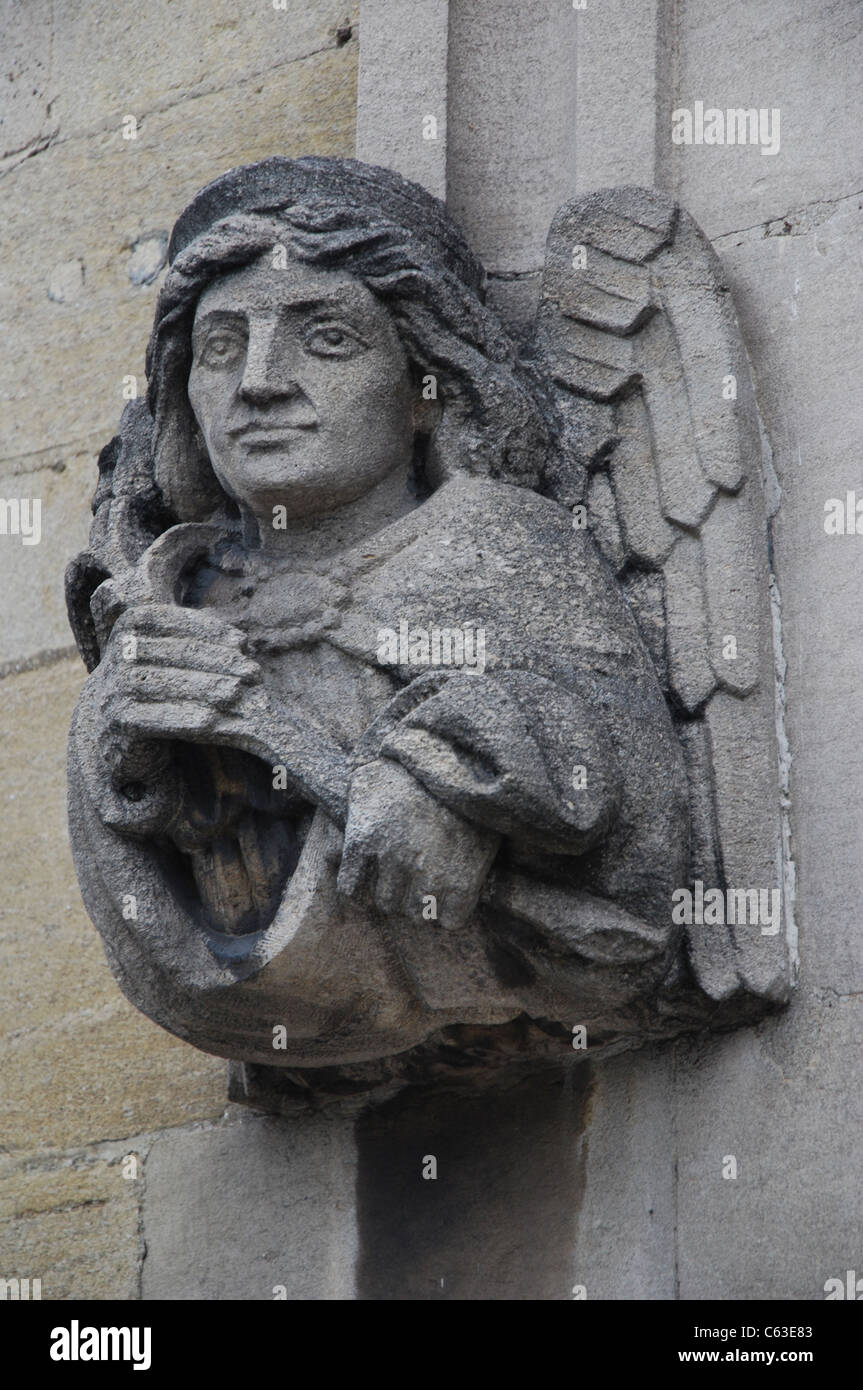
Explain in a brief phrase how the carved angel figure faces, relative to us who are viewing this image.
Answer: facing the viewer and to the left of the viewer
